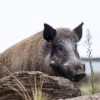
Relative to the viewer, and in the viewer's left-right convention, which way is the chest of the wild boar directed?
facing the viewer and to the right of the viewer
